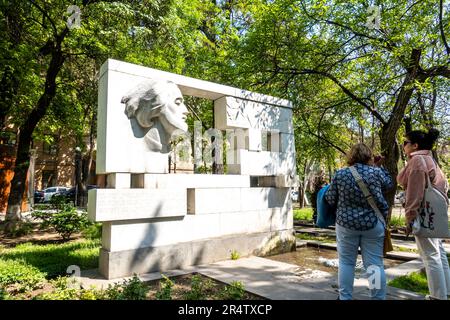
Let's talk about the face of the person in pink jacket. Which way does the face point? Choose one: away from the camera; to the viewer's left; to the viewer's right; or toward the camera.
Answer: to the viewer's left

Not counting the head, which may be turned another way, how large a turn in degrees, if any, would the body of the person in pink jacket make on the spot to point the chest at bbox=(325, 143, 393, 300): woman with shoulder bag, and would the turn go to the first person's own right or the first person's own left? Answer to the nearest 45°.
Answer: approximately 45° to the first person's own left

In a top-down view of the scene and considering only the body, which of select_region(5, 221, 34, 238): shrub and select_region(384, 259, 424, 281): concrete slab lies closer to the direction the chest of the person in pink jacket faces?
the shrub

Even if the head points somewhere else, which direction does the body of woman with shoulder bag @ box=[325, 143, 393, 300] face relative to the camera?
away from the camera

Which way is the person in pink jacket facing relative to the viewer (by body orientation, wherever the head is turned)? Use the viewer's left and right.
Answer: facing to the left of the viewer

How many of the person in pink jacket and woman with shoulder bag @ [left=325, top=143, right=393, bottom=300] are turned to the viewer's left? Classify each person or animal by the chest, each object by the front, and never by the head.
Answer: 1

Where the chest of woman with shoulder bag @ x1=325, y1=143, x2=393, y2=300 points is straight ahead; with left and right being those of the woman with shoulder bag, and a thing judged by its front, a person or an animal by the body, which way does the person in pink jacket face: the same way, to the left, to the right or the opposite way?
to the left

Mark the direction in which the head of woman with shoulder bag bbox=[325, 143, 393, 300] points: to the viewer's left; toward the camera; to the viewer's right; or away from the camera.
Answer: away from the camera

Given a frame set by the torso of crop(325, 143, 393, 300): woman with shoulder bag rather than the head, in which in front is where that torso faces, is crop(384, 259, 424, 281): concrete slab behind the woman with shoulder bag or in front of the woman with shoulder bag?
in front

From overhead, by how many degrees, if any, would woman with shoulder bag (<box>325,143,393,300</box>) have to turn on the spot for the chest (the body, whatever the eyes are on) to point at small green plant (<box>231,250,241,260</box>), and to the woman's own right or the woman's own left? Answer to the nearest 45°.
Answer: approximately 45° to the woman's own left

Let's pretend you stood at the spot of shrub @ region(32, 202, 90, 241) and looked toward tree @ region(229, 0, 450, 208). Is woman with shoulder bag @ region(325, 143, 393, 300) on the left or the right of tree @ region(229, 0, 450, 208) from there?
right
